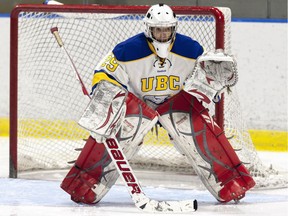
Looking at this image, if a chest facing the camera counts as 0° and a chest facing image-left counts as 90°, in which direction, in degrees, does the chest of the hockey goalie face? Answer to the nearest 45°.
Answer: approximately 0°
